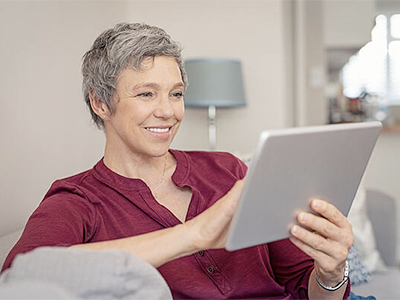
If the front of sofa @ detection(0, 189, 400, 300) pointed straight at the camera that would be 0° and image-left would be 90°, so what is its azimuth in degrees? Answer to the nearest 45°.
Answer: approximately 0°

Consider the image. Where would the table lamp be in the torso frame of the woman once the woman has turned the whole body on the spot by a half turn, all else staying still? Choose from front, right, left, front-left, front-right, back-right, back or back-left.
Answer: front-right

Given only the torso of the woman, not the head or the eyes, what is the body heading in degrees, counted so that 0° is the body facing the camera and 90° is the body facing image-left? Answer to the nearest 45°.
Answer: approximately 315°

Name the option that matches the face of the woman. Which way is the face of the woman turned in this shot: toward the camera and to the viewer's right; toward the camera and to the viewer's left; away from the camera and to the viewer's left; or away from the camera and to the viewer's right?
toward the camera and to the viewer's right
